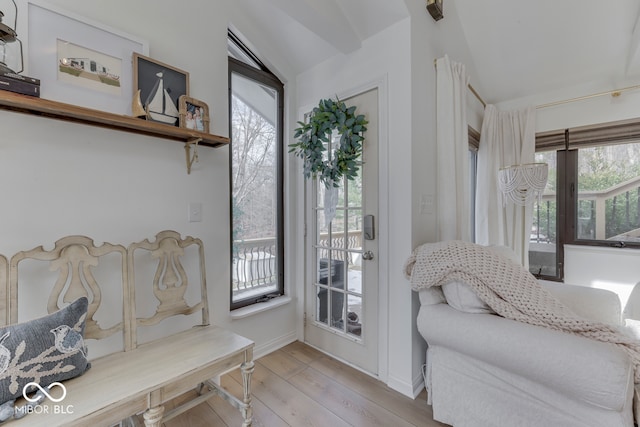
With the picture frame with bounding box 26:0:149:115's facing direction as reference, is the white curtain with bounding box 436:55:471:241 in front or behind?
in front

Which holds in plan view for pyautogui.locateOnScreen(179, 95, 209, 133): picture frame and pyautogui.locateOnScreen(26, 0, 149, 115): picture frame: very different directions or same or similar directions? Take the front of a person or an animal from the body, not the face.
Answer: same or similar directions

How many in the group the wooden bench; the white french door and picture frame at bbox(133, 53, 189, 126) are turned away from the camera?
0

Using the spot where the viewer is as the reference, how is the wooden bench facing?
facing the viewer and to the right of the viewer

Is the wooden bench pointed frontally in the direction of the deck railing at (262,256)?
no

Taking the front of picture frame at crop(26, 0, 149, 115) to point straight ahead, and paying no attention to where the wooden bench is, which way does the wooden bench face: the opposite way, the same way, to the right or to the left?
the same way

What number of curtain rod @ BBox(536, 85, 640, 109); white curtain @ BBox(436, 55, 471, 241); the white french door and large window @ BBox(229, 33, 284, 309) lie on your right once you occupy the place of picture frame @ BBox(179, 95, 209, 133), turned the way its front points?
0

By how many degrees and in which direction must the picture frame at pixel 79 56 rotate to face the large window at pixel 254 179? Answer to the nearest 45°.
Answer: approximately 45° to its left

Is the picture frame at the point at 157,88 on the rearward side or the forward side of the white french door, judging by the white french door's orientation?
on the forward side

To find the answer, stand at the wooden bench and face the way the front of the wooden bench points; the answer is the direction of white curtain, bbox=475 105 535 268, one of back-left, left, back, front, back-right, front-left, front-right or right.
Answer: front-left

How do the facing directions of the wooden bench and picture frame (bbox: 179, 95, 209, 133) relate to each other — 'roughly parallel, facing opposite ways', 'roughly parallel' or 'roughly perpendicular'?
roughly parallel

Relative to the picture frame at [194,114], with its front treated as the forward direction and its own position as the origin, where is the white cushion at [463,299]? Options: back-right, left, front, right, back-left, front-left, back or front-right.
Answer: front
